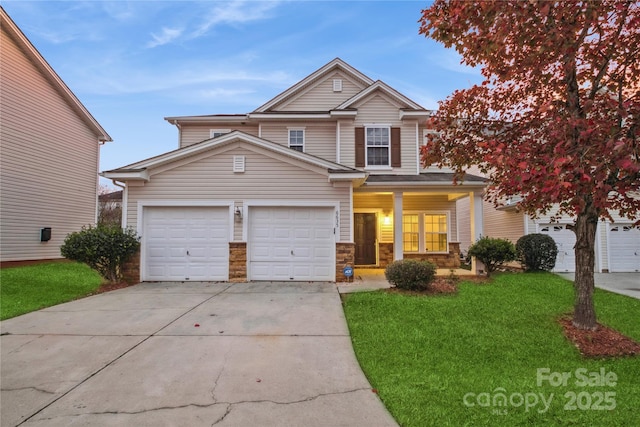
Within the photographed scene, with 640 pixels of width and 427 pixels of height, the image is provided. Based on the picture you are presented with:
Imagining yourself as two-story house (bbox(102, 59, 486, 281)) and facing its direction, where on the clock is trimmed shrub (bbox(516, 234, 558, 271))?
The trimmed shrub is roughly at 9 o'clock from the two-story house.

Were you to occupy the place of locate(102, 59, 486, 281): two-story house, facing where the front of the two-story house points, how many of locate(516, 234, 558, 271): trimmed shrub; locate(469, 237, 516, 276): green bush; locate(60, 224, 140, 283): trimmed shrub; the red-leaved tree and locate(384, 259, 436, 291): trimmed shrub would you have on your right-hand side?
1

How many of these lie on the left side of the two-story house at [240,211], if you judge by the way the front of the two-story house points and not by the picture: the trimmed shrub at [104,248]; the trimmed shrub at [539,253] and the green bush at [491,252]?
2

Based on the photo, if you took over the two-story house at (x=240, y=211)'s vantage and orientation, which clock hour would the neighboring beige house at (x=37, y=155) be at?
The neighboring beige house is roughly at 4 o'clock from the two-story house.

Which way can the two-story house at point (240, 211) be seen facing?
toward the camera

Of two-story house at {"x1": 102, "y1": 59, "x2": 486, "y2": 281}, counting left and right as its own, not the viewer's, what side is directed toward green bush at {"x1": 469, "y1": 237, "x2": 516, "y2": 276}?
left

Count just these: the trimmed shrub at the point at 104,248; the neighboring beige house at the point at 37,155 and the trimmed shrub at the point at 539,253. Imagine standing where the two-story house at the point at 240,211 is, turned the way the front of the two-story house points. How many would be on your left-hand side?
1

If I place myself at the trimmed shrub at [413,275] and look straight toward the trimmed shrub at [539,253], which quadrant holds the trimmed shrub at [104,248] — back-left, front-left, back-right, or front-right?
back-left

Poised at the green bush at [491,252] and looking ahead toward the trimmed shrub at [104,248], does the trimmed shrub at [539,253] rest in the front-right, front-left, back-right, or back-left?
back-right

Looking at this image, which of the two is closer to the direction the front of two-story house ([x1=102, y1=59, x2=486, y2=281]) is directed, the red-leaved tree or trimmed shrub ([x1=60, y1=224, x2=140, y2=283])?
the red-leaved tree

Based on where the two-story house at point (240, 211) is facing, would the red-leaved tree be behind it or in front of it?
in front

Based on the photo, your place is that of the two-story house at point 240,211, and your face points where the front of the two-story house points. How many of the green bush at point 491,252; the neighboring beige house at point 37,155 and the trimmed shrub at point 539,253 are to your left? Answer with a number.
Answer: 2

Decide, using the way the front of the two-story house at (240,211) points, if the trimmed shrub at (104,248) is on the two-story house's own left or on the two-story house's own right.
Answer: on the two-story house's own right
